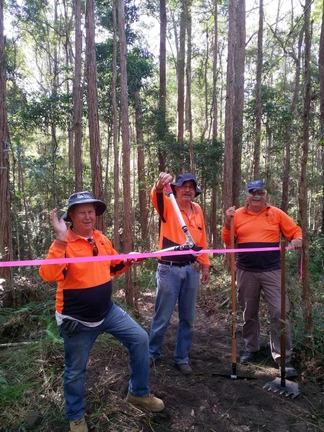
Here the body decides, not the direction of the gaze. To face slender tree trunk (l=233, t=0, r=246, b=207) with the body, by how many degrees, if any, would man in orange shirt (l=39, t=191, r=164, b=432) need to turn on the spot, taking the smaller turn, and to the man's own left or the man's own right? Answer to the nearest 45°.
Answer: approximately 90° to the man's own left

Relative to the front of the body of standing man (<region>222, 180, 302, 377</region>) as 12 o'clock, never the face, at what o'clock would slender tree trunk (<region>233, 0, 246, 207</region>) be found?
The slender tree trunk is roughly at 6 o'clock from the standing man.

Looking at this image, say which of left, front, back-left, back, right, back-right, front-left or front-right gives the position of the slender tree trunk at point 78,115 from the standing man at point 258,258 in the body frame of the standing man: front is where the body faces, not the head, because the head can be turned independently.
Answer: back-right

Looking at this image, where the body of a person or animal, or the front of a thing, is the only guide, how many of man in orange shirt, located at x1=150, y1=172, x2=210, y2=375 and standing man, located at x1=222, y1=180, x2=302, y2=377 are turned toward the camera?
2

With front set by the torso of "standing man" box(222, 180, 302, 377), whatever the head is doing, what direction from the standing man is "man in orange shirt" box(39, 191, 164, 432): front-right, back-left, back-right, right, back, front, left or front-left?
front-right

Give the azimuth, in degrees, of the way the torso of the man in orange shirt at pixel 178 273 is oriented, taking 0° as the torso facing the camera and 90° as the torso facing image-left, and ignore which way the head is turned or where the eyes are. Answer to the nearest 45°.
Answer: approximately 0°

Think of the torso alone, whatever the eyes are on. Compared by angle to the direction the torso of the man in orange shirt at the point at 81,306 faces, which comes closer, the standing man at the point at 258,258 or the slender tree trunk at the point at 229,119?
the standing man

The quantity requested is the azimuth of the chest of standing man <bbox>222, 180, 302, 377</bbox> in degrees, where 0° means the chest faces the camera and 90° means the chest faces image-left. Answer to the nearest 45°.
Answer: approximately 0°

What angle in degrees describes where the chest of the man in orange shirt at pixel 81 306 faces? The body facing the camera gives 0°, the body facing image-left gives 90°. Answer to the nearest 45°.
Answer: approximately 315°

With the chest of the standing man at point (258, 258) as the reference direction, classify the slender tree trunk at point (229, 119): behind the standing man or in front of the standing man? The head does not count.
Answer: behind

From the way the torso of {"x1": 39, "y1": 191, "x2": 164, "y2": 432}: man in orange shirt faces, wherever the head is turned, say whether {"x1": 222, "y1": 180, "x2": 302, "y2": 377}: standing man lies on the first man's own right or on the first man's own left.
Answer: on the first man's own left
